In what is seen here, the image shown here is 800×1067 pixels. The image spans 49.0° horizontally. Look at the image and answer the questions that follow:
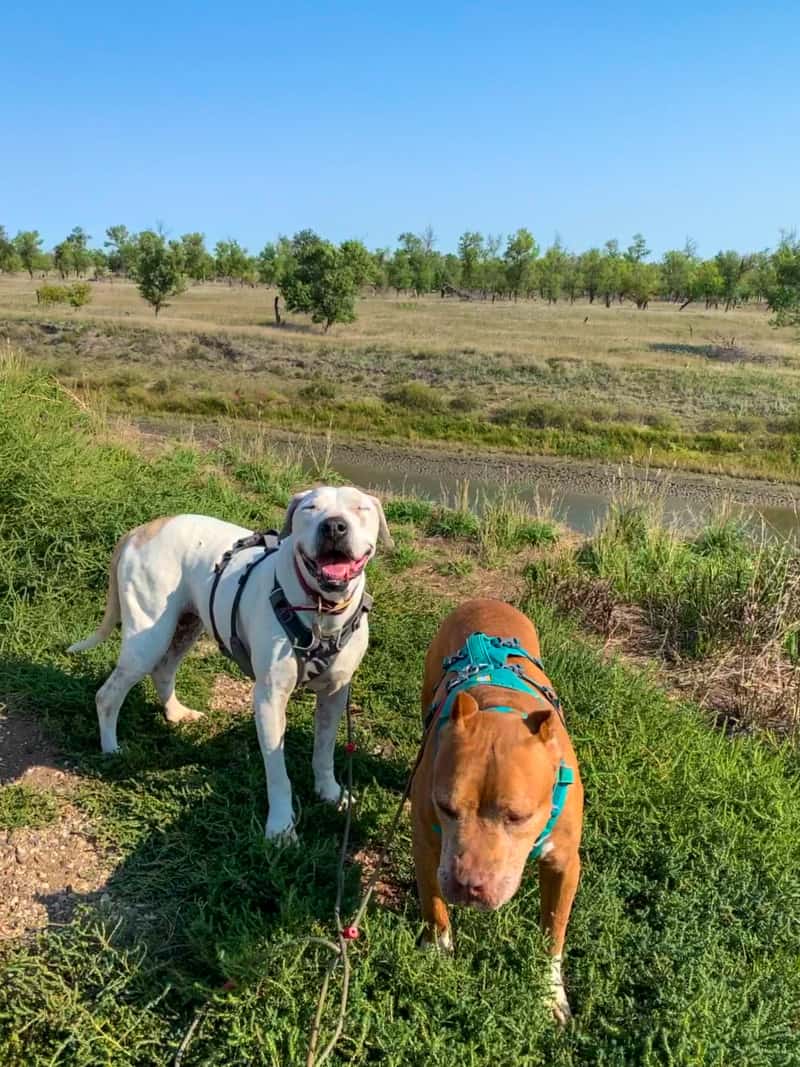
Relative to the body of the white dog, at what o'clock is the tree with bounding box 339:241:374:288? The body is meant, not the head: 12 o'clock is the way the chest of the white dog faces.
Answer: The tree is roughly at 8 o'clock from the white dog.

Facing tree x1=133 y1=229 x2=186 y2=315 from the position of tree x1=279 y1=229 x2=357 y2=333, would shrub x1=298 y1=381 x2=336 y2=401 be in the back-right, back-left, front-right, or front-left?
back-left

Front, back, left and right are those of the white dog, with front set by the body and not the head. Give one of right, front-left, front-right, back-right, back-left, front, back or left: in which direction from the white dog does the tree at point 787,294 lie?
left

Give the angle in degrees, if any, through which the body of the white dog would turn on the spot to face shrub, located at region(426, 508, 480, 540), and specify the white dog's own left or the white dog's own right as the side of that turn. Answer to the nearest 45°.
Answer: approximately 90° to the white dog's own left

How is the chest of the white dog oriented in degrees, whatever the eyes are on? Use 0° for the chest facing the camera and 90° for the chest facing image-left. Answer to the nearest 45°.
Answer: approximately 315°

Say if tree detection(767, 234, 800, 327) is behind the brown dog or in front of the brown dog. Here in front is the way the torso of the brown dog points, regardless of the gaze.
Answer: behind

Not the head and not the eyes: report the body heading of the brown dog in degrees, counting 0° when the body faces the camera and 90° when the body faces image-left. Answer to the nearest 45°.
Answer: approximately 0°

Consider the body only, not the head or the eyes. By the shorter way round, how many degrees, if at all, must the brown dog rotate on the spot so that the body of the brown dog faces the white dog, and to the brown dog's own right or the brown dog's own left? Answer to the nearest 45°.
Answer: approximately 135° to the brown dog's own right

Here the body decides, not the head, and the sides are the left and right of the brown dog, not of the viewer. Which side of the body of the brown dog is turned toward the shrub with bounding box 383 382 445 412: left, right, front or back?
back

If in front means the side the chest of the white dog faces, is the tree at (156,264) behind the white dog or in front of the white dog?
behind

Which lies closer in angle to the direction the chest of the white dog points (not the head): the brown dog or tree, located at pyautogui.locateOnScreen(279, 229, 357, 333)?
the brown dog

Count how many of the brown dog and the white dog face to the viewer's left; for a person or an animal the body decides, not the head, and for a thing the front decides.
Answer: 0

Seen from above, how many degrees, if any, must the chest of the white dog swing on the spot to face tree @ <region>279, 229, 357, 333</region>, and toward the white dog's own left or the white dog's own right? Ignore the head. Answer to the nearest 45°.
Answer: approximately 135° to the white dog's own left
